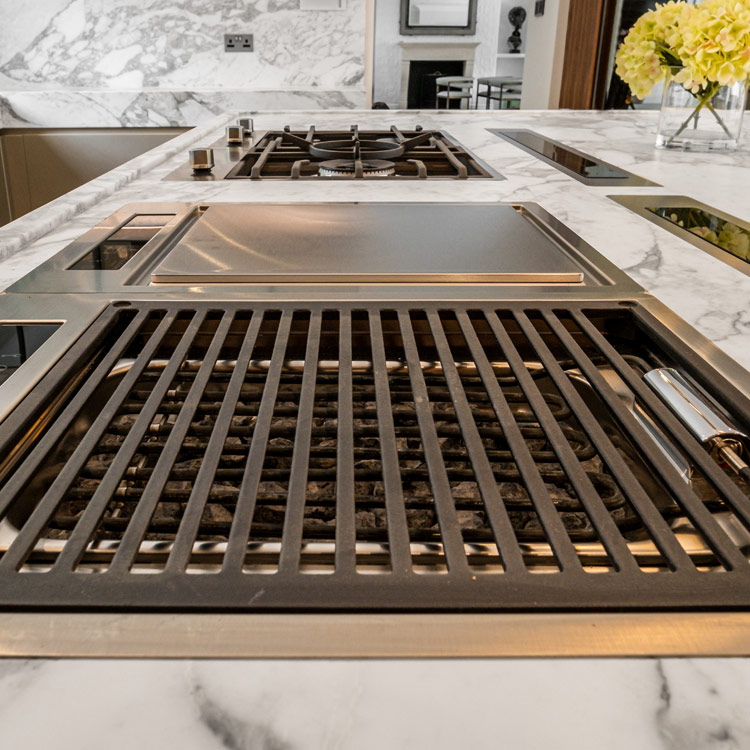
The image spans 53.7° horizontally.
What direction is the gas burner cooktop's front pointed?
to the viewer's left

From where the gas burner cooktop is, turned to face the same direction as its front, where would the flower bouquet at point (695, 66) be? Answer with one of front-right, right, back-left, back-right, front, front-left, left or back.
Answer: back

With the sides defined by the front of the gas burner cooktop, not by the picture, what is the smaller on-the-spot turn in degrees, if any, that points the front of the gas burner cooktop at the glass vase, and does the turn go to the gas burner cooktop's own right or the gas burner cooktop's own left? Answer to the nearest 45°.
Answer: approximately 180°

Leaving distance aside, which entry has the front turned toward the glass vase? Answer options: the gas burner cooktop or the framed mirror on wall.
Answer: the framed mirror on wall

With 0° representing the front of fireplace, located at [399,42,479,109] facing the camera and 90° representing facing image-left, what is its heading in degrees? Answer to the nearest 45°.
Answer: approximately 0°

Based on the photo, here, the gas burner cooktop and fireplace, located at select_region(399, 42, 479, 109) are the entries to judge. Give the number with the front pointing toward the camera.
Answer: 1

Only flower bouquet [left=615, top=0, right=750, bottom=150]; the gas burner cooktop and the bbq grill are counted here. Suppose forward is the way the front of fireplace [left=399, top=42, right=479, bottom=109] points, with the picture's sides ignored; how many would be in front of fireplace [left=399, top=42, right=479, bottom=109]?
3

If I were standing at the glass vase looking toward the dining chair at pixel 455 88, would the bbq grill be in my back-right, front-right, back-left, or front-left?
back-left
